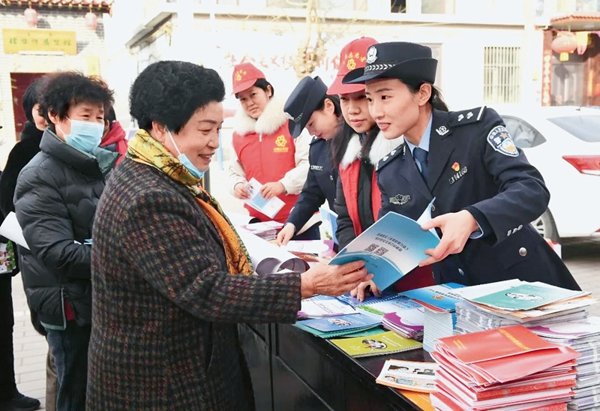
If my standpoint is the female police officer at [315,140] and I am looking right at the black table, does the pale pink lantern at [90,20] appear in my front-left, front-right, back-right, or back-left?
back-right

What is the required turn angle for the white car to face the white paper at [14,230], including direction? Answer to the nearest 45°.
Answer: approximately 90° to its left

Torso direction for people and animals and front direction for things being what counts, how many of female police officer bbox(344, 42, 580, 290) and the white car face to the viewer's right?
0

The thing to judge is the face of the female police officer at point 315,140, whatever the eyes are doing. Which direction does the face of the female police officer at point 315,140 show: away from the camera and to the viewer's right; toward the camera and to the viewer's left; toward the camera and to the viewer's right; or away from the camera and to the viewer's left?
toward the camera and to the viewer's left

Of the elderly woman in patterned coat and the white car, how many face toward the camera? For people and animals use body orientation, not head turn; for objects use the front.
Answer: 0

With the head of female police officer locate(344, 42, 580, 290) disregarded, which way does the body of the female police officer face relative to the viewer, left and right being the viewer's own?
facing the viewer and to the left of the viewer

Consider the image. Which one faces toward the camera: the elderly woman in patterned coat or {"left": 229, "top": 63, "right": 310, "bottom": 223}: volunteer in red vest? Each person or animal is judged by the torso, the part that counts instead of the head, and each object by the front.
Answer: the volunteer in red vest

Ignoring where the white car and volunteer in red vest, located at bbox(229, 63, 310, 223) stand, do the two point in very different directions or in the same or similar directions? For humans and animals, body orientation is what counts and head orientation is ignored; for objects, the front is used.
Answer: very different directions

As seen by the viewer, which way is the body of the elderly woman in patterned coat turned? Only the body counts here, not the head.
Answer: to the viewer's right

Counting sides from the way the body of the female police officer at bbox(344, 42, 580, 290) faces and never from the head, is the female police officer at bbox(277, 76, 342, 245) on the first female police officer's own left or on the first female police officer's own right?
on the first female police officer's own right

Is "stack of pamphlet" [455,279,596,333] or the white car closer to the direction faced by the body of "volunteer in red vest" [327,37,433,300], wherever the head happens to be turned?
the stack of pamphlet

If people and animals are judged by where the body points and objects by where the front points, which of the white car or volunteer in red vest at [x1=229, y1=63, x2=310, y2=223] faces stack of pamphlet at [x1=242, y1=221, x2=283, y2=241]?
the volunteer in red vest

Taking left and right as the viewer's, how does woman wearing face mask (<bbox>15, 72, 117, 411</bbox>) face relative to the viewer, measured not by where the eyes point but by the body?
facing the viewer and to the right of the viewer

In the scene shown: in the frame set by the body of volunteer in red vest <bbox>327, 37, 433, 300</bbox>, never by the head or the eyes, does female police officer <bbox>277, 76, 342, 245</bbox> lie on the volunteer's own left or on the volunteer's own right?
on the volunteer's own right

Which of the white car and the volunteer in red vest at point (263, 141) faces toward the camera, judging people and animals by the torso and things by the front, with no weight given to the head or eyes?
the volunteer in red vest

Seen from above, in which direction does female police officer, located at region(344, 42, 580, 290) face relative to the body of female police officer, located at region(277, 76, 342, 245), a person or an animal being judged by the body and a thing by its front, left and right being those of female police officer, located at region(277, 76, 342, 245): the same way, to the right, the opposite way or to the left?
the same way

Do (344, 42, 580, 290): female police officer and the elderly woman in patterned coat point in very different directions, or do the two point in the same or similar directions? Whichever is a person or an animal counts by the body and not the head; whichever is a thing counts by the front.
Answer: very different directions

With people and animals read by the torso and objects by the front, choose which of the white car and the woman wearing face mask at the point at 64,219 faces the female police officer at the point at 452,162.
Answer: the woman wearing face mask

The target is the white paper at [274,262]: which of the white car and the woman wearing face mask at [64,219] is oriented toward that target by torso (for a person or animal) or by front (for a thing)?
the woman wearing face mask
